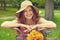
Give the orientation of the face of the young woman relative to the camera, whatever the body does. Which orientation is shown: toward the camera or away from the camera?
toward the camera

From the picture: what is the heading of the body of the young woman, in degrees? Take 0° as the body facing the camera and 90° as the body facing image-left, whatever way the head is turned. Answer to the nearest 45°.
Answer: approximately 0°
